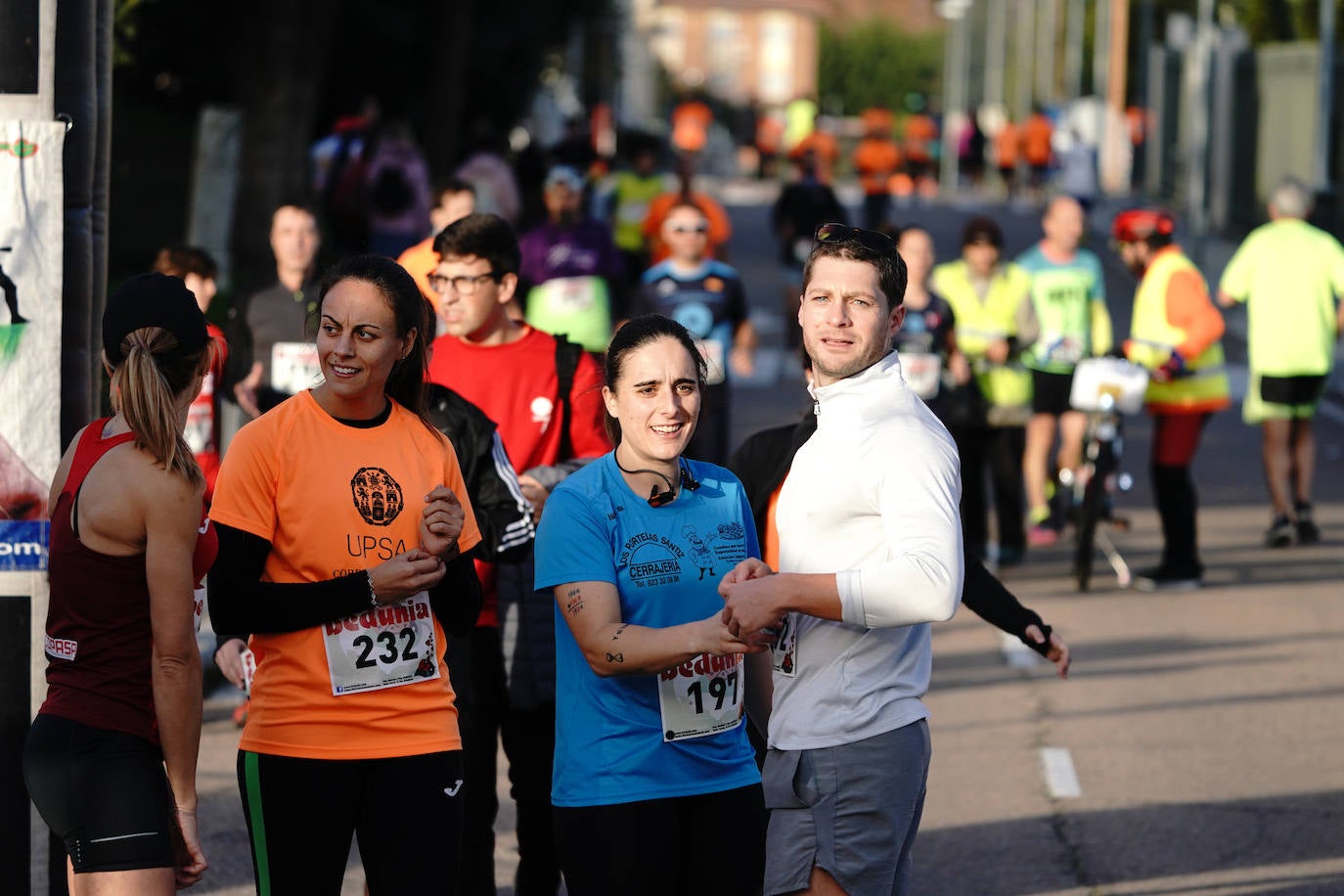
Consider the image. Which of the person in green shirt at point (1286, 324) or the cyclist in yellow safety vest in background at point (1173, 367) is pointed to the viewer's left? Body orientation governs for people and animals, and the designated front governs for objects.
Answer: the cyclist in yellow safety vest in background

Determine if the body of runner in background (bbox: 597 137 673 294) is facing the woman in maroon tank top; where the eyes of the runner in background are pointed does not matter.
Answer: yes

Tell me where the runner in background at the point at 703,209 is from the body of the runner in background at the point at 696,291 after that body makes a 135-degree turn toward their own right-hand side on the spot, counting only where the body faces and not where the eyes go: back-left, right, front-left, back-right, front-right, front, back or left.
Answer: front-right

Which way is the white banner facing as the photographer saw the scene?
facing the viewer

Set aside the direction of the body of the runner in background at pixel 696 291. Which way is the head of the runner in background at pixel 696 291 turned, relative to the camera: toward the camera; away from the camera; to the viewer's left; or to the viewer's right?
toward the camera

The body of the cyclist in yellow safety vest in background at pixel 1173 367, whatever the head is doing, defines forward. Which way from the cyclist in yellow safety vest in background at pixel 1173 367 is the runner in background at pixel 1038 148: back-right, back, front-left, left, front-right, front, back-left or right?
right

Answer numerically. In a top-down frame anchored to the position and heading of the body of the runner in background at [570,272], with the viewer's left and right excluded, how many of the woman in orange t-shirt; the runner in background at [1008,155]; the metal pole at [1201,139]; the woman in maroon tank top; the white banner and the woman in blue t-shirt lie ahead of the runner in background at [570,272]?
4

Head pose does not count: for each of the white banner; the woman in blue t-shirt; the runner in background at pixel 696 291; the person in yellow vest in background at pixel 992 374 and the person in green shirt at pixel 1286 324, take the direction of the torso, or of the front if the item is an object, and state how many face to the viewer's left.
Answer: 0

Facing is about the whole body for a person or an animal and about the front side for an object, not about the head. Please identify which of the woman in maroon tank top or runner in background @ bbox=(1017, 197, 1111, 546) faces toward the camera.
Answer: the runner in background

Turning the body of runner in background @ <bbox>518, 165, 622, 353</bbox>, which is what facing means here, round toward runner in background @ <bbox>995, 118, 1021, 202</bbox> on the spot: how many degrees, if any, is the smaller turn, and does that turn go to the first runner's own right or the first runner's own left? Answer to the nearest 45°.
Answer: approximately 180°

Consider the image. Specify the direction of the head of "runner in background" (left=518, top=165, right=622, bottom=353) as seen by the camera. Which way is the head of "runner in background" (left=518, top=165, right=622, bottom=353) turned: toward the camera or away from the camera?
toward the camera

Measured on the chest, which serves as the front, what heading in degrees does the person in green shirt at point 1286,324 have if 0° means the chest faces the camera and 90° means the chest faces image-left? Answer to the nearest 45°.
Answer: approximately 180°

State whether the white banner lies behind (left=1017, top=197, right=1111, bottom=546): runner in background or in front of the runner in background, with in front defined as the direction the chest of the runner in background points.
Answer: in front

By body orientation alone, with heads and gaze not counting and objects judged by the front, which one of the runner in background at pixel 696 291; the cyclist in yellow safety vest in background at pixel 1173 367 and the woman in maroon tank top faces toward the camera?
the runner in background at pixel 696 291

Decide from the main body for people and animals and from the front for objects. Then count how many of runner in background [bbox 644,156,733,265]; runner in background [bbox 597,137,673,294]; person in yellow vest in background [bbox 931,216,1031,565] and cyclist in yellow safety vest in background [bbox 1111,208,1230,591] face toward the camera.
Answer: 3

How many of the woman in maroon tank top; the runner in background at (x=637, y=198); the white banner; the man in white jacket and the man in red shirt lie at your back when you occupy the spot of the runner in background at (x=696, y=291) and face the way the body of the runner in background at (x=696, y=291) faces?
1

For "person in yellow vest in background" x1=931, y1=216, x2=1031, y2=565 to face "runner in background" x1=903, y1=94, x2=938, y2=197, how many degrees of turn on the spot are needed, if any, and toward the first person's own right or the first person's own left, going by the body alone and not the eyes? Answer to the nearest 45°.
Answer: approximately 180°

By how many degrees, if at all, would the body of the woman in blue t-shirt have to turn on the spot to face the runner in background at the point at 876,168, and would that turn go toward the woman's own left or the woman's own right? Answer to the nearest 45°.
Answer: approximately 135° to the woman's own left

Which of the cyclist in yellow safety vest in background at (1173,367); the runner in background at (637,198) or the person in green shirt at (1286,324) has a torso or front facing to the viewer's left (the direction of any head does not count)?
the cyclist in yellow safety vest in background at (1173,367)

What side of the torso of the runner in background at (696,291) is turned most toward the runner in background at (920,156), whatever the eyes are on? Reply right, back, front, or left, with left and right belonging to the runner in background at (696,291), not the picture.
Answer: back

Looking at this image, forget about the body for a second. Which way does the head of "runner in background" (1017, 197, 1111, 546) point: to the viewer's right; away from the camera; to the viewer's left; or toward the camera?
toward the camera

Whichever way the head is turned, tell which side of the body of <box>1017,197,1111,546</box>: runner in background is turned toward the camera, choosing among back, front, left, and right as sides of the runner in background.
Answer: front
